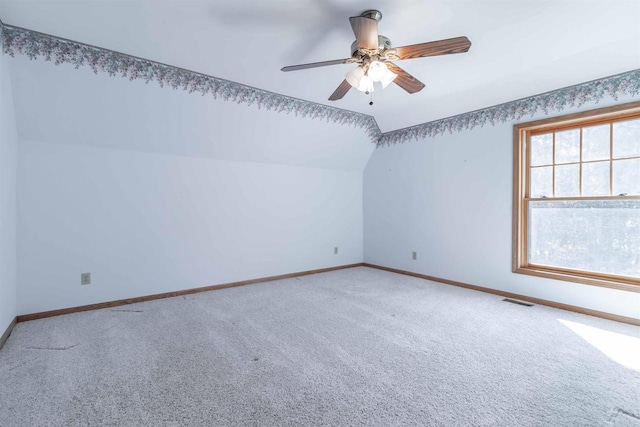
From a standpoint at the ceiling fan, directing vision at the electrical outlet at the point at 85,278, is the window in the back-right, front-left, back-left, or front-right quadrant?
back-right

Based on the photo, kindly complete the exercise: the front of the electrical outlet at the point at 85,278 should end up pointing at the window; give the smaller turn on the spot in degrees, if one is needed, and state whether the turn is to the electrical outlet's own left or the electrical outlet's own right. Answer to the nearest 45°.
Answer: approximately 45° to the electrical outlet's own left

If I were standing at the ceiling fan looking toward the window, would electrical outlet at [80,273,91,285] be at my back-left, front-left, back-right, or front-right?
back-left

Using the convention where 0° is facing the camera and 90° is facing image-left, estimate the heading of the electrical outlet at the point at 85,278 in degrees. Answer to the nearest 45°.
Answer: approximately 0°

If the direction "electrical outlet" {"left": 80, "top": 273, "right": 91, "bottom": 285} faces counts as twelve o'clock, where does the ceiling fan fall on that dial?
The ceiling fan is roughly at 11 o'clock from the electrical outlet.
